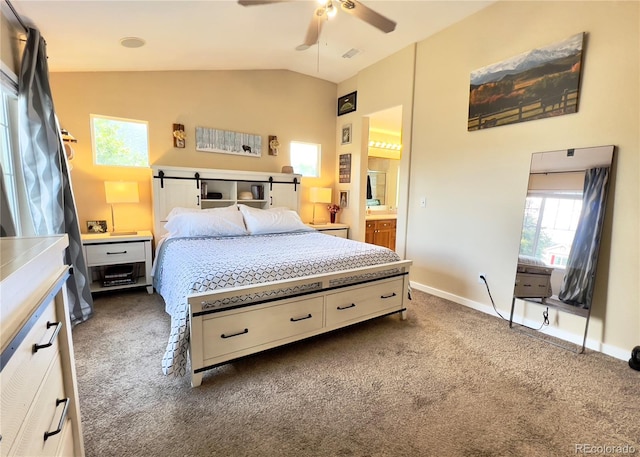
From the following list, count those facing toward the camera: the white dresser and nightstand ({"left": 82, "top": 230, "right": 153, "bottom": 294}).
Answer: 1

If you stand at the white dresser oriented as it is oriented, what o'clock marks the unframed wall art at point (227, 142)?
The unframed wall art is roughly at 10 o'clock from the white dresser.

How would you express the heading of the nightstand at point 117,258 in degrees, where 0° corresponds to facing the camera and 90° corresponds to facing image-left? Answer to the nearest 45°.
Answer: approximately 0°

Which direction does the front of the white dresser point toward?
to the viewer's right

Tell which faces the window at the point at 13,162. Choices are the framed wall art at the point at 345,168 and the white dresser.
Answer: the framed wall art

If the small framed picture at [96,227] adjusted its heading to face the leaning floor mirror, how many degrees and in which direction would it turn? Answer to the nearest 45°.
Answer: approximately 45° to its left

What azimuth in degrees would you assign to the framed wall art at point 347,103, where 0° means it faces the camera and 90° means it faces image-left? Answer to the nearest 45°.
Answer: approximately 45°

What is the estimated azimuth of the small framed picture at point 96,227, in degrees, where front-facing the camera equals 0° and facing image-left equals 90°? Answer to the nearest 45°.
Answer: approximately 0°

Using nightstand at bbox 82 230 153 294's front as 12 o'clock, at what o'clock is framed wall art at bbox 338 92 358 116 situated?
The framed wall art is roughly at 9 o'clock from the nightstand.

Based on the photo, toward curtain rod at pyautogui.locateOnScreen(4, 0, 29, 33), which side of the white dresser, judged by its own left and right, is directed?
left

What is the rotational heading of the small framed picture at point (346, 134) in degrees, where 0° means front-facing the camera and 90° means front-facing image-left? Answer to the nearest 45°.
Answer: approximately 45°
